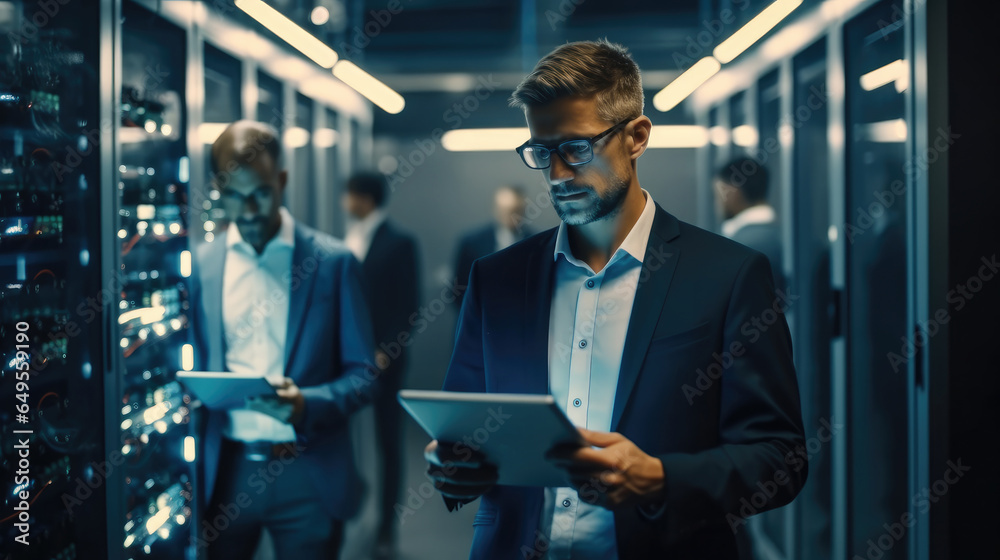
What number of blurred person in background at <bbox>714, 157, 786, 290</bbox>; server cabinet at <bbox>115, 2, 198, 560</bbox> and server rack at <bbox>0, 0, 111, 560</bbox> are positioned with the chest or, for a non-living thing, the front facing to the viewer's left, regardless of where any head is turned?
1

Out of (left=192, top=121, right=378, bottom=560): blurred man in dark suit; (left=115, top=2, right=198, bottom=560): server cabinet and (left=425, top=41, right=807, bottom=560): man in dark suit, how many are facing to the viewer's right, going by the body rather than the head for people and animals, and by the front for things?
1

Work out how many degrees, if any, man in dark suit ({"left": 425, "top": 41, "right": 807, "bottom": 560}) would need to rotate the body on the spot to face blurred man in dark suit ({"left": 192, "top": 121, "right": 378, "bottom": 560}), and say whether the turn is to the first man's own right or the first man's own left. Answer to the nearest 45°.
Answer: approximately 90° to the first man's own right

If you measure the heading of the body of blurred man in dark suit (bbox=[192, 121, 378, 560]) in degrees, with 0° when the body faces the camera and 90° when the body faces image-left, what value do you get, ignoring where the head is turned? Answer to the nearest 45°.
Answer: approximately 45°

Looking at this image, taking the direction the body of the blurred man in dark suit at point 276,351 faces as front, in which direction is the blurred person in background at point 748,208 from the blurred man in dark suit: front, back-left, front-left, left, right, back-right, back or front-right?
back-left

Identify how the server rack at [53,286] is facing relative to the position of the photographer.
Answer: facing the viewer and to the right of the viewer

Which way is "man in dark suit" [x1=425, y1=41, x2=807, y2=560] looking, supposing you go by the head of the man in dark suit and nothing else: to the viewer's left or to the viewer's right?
to the viewer's left

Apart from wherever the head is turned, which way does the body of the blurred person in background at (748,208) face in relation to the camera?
to the viewer's left

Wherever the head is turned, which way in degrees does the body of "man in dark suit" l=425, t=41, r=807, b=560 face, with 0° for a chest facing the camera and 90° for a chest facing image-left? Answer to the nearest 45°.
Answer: approximately 45°
